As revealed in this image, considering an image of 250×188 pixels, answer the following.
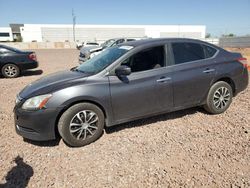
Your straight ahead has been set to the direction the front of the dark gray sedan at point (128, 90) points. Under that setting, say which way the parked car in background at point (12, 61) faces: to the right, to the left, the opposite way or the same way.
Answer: the same way

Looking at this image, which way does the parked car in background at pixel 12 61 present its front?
to the viewer's left

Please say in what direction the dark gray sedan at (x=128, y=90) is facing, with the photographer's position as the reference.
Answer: facing the viewer and to the left of the viewer

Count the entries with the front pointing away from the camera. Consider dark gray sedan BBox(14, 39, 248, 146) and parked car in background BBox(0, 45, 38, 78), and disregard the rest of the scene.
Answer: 0

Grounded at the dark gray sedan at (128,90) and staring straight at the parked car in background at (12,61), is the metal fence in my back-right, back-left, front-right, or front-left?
front-right

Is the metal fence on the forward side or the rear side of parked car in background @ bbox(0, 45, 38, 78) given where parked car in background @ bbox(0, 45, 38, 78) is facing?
on the rear side

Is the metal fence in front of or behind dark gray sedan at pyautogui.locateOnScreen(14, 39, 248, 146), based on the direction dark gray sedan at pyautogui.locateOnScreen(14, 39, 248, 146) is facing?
behind

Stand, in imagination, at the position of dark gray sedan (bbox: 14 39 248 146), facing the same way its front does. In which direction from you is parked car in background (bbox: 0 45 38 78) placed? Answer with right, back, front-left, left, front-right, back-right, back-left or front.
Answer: right
